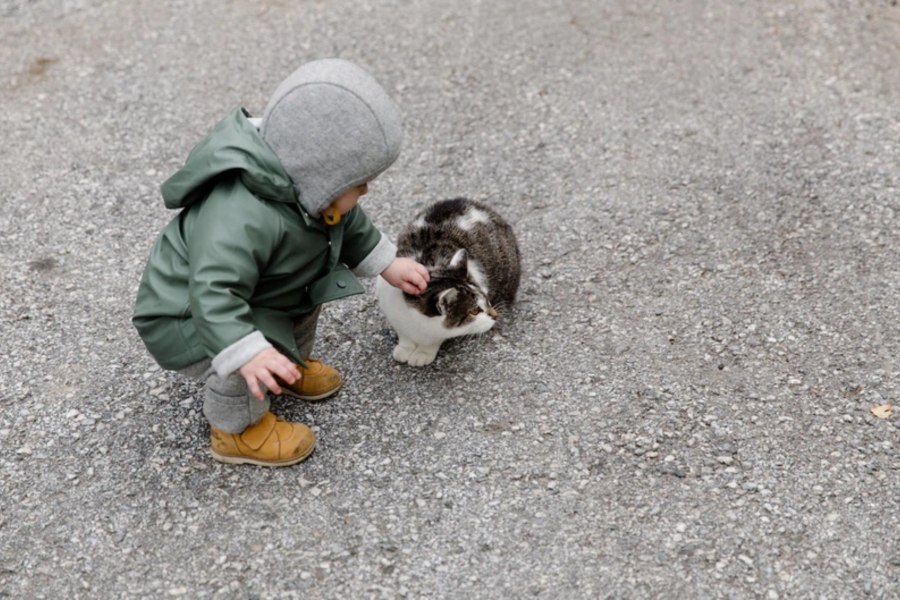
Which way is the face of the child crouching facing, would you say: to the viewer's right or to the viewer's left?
to the viewer's right

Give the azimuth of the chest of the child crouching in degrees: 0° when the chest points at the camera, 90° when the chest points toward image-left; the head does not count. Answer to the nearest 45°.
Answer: approximately 270°

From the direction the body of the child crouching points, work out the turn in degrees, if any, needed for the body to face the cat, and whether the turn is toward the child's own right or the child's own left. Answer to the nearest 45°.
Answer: approximately 45° to the child's own left
